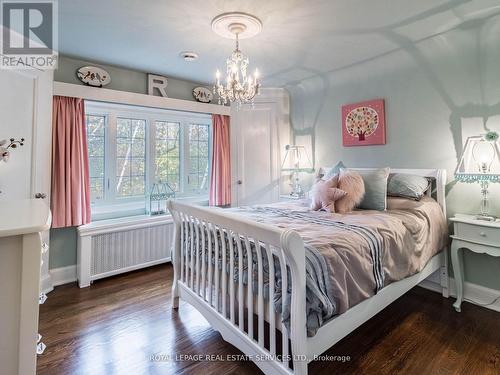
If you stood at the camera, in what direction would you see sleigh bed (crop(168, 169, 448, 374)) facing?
facing the viewer and to the left of the viewer

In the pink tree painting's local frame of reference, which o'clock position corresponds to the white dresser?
The white dresser is roughly at 11 o'clock from the pink tree painting.

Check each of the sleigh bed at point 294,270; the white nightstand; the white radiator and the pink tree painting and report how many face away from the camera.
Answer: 0

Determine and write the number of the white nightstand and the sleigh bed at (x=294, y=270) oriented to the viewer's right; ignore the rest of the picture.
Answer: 0

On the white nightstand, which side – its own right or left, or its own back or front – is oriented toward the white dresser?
front

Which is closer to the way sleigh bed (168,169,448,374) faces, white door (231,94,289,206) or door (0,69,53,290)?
the door

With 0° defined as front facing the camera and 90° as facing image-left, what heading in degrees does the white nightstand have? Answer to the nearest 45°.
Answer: approximately 45°

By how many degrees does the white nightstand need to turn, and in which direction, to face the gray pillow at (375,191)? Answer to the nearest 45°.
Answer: approximately 45° to its right

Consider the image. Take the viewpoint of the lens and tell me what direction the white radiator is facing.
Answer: facing the viewer and to the right of the viewer
